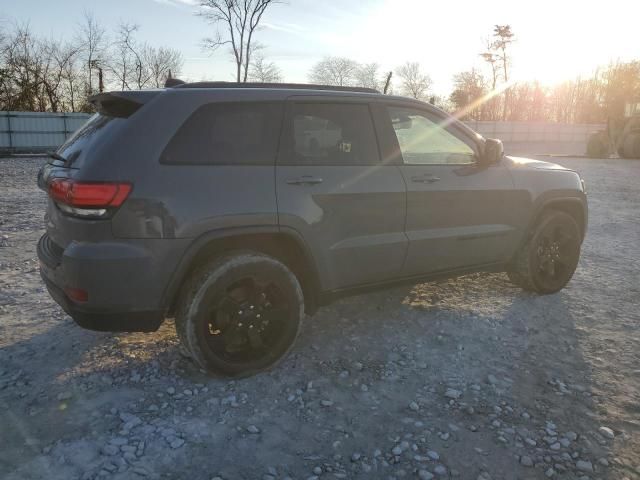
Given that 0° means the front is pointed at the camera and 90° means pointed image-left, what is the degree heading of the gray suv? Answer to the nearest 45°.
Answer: approximately 225°

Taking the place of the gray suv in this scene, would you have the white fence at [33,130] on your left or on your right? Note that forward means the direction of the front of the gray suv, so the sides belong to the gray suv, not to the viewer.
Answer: on your left
